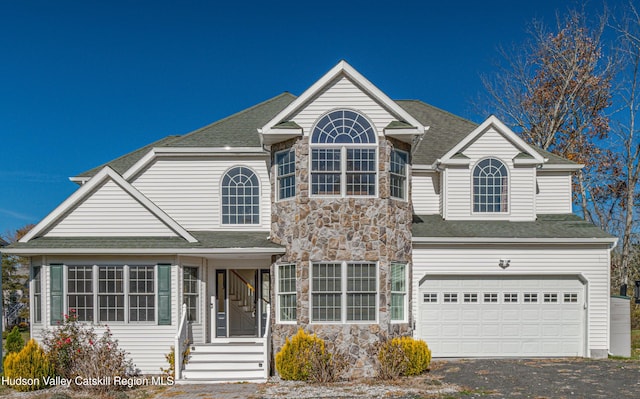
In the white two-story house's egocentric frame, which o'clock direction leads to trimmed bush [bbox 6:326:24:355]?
The trimmed bush is roughly at 3 o'clock from the white two-story house.

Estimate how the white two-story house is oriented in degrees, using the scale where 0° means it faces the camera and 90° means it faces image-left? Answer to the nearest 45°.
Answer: approximately 0°
